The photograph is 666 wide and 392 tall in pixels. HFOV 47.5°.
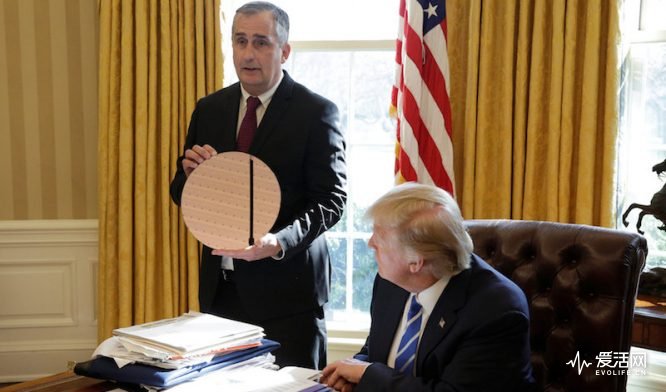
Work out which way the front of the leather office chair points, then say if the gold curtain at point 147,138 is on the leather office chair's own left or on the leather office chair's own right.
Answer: on the leather office chair's own right

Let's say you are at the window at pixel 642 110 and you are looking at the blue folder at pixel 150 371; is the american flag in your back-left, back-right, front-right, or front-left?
front-right

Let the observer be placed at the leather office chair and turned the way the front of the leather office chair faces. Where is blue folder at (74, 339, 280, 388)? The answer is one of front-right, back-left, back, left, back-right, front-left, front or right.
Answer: front

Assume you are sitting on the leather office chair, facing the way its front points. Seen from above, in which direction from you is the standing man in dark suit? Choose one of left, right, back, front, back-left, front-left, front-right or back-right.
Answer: front-right

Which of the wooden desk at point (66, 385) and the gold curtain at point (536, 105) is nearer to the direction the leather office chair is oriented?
the wooden desk

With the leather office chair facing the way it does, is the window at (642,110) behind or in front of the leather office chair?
behind

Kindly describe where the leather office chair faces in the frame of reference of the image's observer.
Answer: facing the viewer and to the left of the viewer

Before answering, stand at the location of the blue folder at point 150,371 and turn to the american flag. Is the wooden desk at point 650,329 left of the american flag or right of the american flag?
right

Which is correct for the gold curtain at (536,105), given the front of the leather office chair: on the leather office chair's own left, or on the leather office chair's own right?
on the leather office chair's own right

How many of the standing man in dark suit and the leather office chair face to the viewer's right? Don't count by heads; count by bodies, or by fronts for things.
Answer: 0

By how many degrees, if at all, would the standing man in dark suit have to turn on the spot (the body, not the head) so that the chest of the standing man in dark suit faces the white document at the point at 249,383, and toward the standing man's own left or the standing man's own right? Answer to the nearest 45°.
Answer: approximately 45° to the standing man's own left

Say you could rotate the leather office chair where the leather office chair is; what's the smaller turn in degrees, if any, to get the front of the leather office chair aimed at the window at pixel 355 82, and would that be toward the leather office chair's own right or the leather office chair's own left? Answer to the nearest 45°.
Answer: approximately 90° to the leather office chair's own right

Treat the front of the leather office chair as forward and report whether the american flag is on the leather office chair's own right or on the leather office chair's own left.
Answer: on the leather office chair's own right

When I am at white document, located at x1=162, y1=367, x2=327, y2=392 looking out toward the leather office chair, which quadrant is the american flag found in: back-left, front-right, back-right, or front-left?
front-left

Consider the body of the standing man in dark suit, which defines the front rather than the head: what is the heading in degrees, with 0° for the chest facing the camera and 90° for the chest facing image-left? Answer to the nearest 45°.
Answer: approximately 45°

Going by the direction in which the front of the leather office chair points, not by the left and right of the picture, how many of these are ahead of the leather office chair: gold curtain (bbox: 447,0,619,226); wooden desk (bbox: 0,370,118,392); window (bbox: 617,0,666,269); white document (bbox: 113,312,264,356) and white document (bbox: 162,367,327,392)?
3
